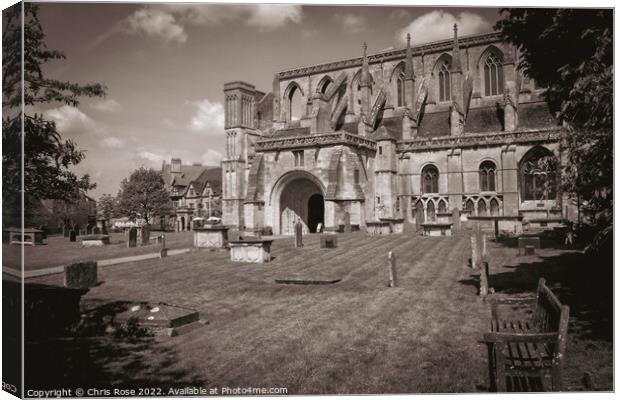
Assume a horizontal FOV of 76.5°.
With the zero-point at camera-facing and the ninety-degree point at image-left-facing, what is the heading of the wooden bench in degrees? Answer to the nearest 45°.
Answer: approximately 90°

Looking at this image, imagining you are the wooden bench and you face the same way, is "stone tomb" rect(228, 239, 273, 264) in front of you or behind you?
in front

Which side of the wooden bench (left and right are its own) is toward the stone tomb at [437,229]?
right

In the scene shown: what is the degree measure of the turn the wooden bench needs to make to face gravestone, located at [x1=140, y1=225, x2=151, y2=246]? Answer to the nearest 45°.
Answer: approximately 45° to its right

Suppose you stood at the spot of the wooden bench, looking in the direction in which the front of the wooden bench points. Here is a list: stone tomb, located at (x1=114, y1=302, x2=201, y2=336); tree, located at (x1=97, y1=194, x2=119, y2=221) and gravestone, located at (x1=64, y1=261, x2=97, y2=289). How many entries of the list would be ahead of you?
3

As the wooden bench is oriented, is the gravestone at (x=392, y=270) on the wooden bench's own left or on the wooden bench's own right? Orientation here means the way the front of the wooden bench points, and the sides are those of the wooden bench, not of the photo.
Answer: on the wooden bench's own right

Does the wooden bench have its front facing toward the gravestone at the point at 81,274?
yes

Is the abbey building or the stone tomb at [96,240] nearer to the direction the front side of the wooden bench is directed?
the stone tomb

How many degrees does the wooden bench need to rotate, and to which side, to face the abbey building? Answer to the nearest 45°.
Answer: approximately 90° to its right
